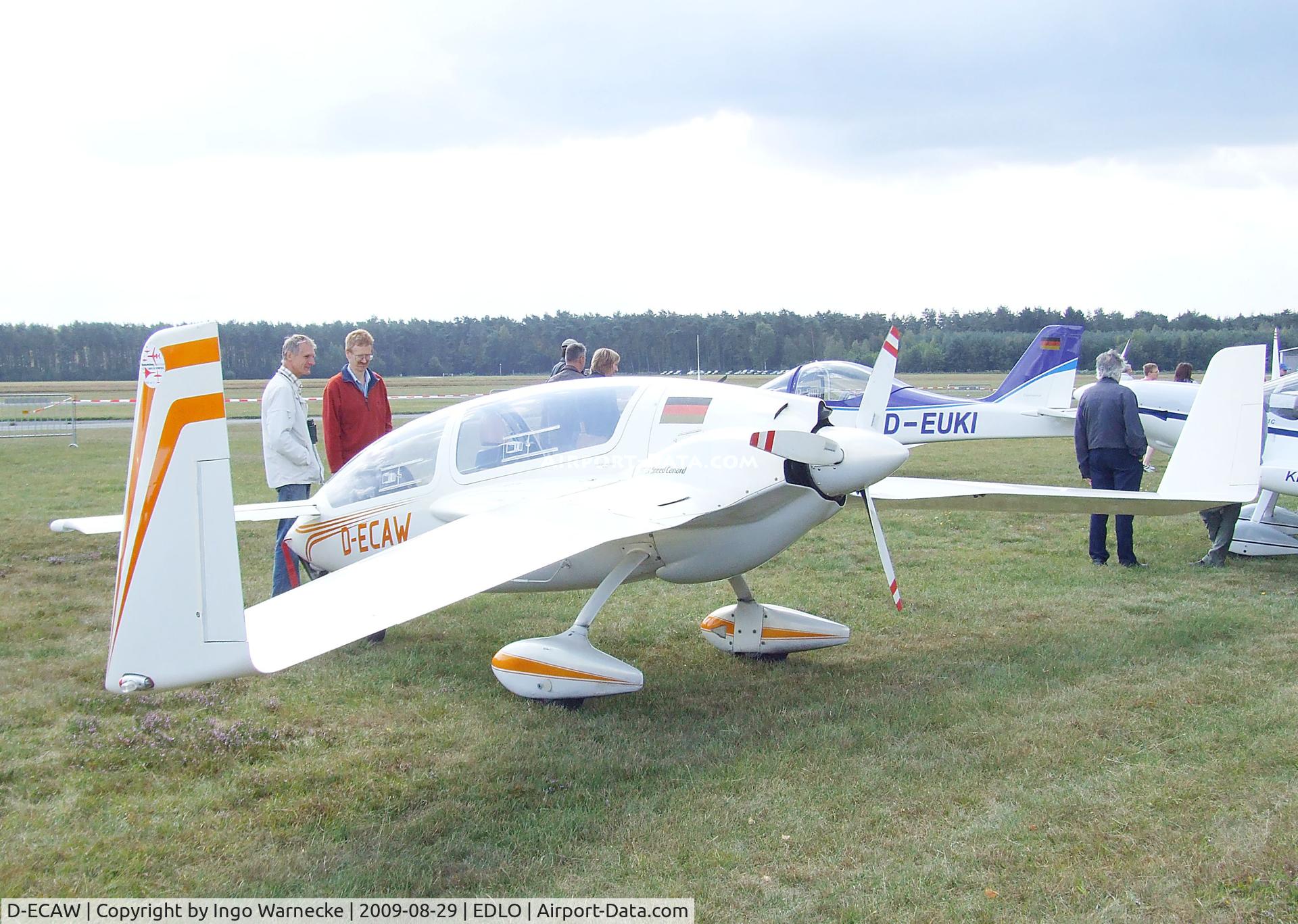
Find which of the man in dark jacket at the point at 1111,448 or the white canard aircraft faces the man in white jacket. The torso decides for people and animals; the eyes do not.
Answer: the white canard aircraft

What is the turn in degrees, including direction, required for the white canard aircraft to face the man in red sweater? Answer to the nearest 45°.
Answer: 0° — it already faces them

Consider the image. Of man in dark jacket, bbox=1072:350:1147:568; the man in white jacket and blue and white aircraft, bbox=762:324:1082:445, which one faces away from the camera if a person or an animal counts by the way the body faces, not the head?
the man in dark jacket

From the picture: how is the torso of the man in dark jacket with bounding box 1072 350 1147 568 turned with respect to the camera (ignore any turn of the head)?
away from the camera

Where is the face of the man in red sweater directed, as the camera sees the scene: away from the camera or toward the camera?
toward the camera

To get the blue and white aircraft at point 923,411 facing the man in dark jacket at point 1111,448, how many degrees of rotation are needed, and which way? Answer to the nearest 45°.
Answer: approximately 90° to its left

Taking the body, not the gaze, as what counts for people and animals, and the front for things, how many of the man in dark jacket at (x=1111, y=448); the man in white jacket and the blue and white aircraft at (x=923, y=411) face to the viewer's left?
1

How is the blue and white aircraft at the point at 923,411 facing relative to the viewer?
to the viewer's left

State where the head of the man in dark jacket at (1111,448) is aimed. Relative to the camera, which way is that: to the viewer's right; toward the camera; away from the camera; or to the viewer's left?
away from the camera

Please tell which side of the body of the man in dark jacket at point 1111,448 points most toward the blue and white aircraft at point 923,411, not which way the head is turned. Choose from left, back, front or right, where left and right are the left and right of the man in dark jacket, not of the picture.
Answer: front

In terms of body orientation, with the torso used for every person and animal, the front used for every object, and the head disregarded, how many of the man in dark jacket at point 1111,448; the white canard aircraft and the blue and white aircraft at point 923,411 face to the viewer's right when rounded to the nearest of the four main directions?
0

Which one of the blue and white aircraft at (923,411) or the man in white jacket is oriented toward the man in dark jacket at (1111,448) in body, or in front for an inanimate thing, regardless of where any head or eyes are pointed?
the man in white jacket

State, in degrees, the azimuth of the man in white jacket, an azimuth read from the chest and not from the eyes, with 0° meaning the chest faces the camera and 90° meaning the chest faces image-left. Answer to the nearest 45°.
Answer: approximately 270°

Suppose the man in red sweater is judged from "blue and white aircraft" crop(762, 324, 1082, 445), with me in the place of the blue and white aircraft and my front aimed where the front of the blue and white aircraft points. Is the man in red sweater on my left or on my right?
on my left

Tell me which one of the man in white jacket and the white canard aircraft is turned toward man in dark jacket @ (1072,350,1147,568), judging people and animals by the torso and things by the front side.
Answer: the man in white jacket
